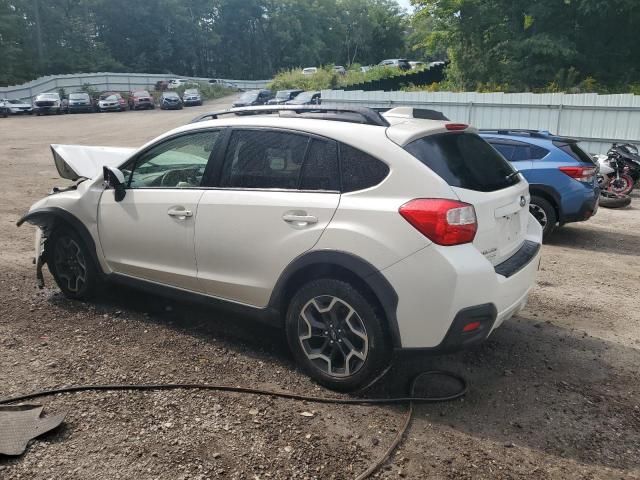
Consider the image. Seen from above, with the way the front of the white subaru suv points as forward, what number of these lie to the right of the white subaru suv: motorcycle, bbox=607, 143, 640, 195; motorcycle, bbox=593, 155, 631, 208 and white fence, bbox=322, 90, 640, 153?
3

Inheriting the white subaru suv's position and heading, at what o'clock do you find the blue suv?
The blue suv is roughly at 3 o'clock from the white subaru suv.

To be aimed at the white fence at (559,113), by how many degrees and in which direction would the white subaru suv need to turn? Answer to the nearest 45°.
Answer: approximately 90° to its right

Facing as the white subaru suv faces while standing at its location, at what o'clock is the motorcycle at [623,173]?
The motorcycle is roughly at 3 o'clock from the white subaru suv.

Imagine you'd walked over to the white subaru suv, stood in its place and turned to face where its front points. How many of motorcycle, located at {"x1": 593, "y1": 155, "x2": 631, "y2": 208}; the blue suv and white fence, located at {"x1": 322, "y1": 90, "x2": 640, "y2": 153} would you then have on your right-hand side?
3

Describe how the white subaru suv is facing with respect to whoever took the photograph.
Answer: facing away from the viewer and to the left of the viewer

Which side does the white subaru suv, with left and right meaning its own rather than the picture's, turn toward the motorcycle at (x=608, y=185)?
right
